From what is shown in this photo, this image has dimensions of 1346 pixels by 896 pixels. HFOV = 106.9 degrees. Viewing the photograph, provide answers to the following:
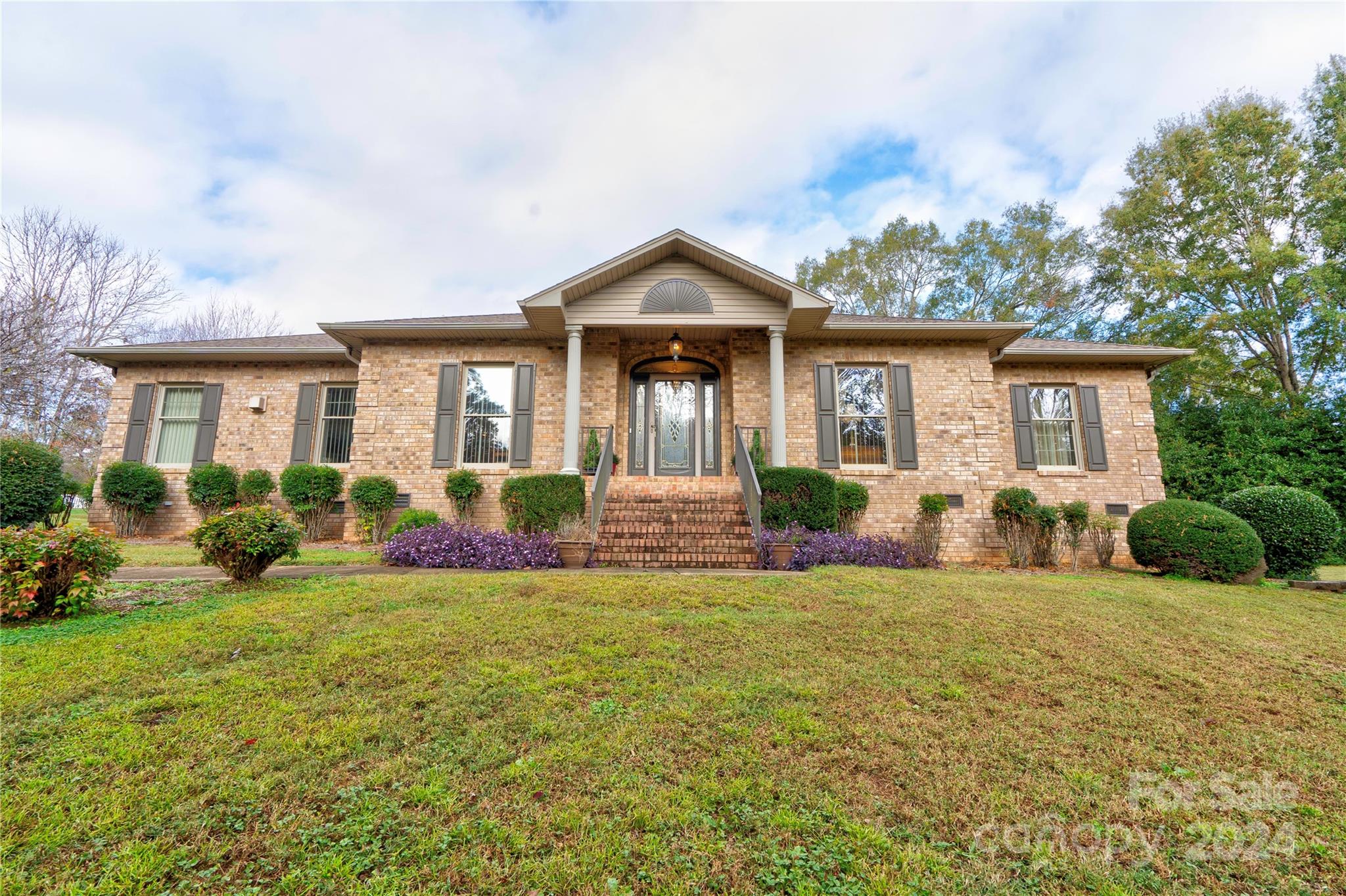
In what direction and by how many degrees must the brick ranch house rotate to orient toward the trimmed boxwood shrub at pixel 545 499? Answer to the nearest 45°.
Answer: approximately 45° to its right

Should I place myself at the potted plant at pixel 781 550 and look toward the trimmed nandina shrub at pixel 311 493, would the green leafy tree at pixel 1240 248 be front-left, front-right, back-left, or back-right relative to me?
back-right

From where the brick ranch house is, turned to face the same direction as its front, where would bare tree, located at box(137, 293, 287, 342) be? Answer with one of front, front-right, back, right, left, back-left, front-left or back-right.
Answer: back-right

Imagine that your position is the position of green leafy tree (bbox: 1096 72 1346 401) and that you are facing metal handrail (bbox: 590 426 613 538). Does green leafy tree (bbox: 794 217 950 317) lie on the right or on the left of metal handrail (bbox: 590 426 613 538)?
right

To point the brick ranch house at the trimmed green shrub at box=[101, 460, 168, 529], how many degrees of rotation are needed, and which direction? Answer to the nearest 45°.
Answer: approximately 90° to its right

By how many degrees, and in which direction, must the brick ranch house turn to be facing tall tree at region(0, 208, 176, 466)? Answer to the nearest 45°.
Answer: approximately 90° to its right

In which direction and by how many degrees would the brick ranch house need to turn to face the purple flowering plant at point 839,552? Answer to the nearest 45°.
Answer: approximately 45° to its left

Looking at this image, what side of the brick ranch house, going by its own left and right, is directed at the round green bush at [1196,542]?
left

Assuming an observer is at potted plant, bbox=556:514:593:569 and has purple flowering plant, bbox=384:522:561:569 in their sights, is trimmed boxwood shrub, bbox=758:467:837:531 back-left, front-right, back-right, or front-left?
back-right

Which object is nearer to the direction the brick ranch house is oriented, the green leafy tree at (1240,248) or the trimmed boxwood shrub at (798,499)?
the trimmed boxwood shrub

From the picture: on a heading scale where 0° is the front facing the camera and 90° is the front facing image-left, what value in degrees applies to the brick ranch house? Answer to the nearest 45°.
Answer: approximately 0°
